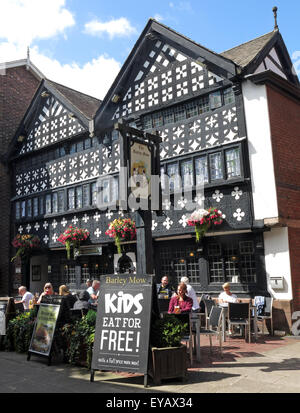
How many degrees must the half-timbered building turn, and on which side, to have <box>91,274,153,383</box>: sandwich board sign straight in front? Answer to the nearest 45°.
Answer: approximately 45° to its left

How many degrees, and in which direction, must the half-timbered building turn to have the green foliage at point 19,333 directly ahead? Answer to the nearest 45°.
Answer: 0° — it already faces it

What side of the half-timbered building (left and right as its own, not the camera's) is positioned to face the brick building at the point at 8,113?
right

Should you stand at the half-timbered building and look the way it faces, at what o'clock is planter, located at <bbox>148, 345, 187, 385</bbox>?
The planter is roughly at 11 o'clock from the half-timbered building.
